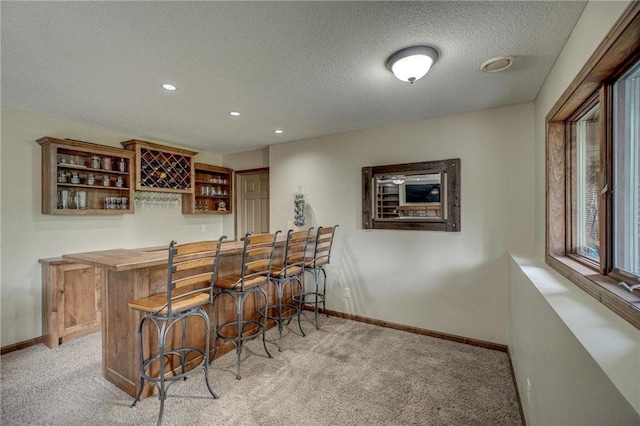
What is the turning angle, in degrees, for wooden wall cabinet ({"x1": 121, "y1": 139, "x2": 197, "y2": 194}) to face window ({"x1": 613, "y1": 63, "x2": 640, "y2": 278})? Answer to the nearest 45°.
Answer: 0° — it already faces it

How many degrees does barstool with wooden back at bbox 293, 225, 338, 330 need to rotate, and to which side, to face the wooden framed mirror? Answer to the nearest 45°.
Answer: approximately 135° to its right

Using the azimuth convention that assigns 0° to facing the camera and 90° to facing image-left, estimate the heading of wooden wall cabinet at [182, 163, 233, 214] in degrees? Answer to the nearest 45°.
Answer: approximately 315°

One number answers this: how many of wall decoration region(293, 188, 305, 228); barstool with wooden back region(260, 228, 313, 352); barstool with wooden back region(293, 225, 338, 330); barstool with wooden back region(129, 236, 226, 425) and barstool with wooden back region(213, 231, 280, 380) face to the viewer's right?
0

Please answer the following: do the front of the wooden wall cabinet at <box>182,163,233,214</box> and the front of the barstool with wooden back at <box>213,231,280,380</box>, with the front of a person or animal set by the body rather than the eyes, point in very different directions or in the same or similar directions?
very different directions

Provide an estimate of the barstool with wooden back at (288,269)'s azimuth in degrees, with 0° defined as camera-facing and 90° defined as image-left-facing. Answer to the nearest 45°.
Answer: approximately 135°

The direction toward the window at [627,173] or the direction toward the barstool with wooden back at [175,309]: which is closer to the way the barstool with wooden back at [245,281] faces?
the barstool with wooden back

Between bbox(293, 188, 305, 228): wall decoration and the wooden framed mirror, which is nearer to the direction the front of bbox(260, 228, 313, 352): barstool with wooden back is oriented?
the wall decoration

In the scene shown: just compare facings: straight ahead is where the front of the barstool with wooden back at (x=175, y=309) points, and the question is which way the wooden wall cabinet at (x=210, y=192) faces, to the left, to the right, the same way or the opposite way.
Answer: the opposite way

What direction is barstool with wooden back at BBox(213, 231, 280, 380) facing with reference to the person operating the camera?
facing away from the viewer and to the left of the viewer

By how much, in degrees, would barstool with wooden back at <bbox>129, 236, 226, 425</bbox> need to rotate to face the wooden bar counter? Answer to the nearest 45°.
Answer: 0° — it already faces it

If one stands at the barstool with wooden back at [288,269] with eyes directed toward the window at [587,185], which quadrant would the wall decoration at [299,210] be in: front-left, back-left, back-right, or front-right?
back-left

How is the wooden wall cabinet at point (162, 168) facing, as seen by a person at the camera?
facing the viewer and to the right of the viewer

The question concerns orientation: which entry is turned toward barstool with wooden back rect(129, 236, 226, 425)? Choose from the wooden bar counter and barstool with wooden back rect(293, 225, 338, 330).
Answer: the wooden bar counter

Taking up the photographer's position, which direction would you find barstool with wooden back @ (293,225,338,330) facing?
facing away from the viewer and to the left of the viewer

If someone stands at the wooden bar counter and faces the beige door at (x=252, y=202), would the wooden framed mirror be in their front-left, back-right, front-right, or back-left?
front-right

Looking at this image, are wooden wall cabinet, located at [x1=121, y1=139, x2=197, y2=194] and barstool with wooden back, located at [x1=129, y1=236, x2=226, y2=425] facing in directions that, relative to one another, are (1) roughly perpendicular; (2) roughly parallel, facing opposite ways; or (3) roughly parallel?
roughly parallel, facing opposite ways

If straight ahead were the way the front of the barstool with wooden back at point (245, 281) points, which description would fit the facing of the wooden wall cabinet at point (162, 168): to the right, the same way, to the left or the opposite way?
the opposite way

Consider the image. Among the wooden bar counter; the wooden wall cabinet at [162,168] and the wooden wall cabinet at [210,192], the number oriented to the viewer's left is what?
0

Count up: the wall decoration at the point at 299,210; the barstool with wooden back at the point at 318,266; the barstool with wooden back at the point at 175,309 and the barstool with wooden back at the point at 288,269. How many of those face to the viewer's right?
0

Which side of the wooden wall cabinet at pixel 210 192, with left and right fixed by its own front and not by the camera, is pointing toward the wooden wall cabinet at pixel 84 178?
right
